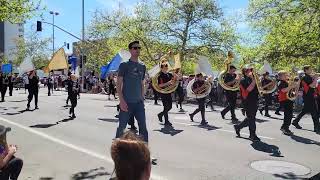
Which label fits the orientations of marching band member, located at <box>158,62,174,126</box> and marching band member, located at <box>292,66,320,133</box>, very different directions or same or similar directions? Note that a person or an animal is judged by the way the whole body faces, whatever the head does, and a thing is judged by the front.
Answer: same or similar directions

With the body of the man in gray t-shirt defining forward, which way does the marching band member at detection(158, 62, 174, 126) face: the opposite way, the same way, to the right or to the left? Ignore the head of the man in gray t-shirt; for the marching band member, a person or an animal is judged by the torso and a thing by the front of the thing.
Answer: the same way

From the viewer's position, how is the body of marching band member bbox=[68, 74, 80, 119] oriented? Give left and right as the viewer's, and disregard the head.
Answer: facing the viewer and to the right of the viewer

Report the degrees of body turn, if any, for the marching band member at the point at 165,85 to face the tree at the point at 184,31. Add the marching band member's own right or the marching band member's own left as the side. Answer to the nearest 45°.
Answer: approximately 135° to the marching band member's own left

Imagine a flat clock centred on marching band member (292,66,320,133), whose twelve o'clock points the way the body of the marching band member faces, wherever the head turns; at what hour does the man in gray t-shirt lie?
The man in gray t-shirt is roughly at 4 o'clock from the marching band member.

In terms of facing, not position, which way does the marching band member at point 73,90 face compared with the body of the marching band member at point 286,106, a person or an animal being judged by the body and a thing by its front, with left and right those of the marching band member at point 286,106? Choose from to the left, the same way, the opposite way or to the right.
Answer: the same way

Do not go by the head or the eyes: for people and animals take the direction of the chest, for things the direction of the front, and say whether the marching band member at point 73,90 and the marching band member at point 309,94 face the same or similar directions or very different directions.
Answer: same or similar directions

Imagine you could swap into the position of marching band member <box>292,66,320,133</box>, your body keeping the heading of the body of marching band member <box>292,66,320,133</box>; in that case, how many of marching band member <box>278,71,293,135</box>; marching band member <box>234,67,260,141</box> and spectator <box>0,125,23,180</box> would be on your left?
0
